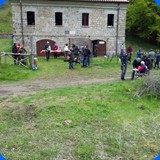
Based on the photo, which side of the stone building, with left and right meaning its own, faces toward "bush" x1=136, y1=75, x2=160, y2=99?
front

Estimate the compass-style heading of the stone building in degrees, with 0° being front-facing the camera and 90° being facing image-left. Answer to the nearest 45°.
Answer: approximately 0°
